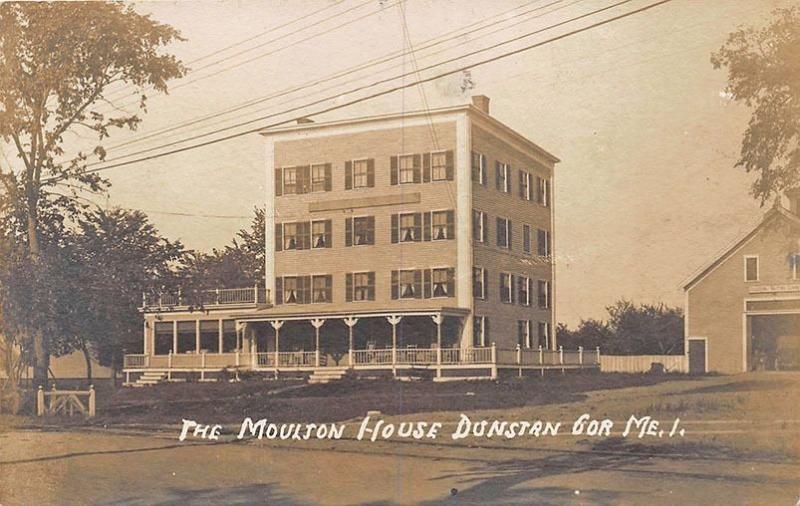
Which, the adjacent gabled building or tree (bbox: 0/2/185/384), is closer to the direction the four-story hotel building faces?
the tree

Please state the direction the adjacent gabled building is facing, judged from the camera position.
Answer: facing the viewer

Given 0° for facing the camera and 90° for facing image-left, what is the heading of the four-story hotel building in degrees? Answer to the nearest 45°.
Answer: approximately 45°

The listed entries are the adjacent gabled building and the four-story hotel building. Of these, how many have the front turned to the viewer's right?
0

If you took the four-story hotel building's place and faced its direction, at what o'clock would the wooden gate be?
The wooden gate is roughly at 12 o'clock from the four-story hotel building.

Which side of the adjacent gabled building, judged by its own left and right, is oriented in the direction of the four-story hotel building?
right

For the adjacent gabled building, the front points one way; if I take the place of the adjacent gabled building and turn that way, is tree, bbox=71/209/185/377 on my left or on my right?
on my right

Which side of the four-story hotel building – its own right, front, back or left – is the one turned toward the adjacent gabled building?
left

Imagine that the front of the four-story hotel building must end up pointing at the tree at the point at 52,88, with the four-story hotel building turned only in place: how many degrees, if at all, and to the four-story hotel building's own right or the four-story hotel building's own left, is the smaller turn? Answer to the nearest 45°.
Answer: approximately 45° to the four-story hotel building's own right

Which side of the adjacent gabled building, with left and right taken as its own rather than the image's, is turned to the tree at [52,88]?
right
